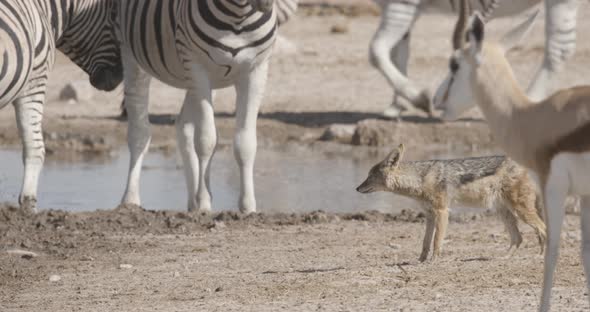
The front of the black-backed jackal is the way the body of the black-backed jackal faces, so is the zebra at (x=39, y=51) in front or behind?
in front

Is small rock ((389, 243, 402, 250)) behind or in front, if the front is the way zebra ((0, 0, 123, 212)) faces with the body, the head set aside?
in front

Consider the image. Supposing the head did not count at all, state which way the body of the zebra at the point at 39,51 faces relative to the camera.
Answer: to the viewer's right

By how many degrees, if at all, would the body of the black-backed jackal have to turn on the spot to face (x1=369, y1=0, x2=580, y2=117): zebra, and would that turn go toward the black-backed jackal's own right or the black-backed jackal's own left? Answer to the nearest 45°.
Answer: approximately 90° to the black-backed jackal's own right

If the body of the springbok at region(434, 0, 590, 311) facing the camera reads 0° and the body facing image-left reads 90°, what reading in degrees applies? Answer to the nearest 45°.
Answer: approximately 90°

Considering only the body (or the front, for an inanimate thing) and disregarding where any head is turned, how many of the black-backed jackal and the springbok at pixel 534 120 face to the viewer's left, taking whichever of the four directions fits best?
2

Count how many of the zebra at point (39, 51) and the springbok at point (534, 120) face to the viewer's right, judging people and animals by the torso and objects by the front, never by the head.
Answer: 1

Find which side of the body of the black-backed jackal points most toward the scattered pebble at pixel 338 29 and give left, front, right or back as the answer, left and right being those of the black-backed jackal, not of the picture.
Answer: right

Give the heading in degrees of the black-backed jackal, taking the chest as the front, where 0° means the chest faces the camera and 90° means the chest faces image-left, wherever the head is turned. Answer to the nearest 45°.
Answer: approximately 90°
